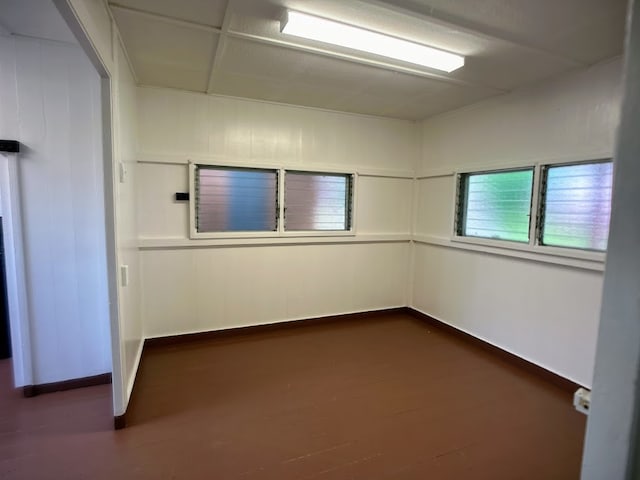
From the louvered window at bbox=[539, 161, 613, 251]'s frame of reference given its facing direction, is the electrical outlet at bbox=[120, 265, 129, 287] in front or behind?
in front

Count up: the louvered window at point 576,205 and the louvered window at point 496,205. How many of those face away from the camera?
0

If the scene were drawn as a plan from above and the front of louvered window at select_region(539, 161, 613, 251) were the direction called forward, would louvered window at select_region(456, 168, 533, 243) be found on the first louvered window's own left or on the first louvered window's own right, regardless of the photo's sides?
on the first louvered window's own right

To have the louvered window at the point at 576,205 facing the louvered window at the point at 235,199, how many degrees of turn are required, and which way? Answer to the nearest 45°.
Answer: approximately 45° to its right

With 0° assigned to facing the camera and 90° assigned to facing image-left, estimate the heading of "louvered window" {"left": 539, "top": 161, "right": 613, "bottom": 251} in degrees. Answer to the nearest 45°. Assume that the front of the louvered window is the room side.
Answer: approximately 45°

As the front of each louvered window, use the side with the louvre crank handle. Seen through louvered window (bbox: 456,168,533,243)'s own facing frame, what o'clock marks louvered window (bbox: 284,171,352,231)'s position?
louvered window (bbox: 284,171,352,231) is roughly at 1 o'clock from louvered window (bbox: 456,168,533,243).

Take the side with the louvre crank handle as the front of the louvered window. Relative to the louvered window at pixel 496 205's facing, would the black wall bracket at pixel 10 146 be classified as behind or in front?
in front

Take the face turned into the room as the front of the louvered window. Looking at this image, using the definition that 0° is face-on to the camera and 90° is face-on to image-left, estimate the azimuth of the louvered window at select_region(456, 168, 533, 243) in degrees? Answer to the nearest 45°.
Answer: approximately 45°

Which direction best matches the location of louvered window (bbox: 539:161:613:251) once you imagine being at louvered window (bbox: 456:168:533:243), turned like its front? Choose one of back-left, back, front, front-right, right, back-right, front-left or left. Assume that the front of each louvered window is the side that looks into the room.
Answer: left
